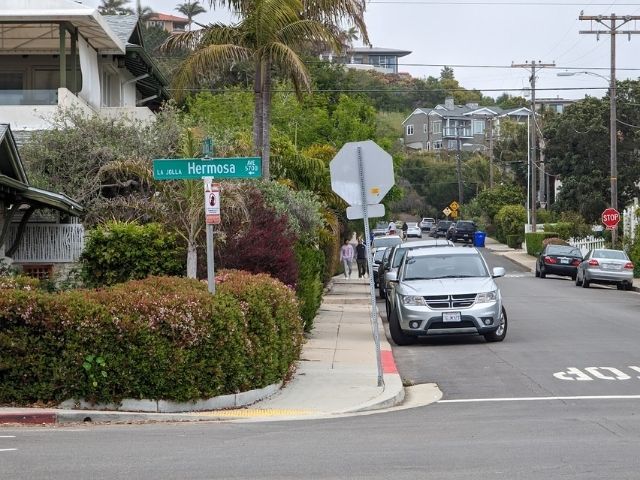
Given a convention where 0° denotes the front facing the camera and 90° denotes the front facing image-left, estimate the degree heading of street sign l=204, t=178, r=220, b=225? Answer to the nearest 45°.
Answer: approximately 0°

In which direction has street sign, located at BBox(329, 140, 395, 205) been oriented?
away from the camera

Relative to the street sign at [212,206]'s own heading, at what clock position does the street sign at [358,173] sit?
the street sign at [358,173] is roughly at 8 o'clock from the street sign at [212,206].

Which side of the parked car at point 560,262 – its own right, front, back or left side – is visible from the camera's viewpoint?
back

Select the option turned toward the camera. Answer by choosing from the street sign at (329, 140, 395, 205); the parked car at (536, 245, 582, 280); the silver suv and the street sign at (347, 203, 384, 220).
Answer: the silver suv

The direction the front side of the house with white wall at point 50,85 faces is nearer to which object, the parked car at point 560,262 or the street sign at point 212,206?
the street sign

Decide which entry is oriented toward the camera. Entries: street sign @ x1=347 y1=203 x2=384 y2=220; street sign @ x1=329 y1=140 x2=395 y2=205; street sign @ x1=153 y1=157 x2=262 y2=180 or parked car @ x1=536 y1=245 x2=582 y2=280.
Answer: street sign @ x1=153 y1=157 x2=262 y2=180

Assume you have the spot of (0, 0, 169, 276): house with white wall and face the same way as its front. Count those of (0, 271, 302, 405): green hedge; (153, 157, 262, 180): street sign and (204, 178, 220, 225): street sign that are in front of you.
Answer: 3

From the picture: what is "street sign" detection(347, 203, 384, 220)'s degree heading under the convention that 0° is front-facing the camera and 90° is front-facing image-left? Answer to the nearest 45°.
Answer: approximately 180°

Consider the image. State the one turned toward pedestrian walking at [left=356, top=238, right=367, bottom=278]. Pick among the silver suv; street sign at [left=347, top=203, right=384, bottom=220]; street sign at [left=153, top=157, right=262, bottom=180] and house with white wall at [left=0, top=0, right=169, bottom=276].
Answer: street sign at [left=347, top=203, right=384, bottom=220]

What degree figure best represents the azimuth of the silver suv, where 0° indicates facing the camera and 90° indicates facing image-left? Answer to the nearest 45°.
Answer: approximately 0°

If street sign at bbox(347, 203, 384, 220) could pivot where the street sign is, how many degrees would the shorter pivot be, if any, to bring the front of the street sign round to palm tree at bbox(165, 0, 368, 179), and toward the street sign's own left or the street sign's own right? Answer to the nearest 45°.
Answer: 0° — it already faces it

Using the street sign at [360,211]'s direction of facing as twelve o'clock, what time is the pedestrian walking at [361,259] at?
The pedestrian walking is roughly at 12 o'clock from the street sign.
